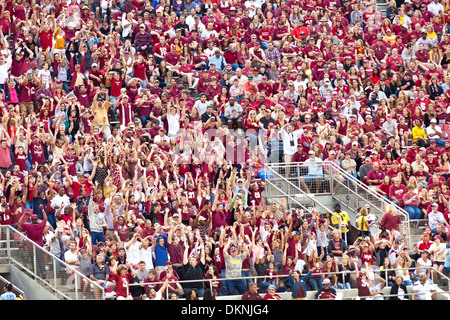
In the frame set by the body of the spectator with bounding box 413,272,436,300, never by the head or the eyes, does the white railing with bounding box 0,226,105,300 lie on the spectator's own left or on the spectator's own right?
on the spectator's own right

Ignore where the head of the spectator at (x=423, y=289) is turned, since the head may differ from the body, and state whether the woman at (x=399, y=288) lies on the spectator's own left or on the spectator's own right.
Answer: on the spectator's own right

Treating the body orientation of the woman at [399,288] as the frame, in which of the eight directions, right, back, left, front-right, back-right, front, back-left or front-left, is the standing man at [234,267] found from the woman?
right

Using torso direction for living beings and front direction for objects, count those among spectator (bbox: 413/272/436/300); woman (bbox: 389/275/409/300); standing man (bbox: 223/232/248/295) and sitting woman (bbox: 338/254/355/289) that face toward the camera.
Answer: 4

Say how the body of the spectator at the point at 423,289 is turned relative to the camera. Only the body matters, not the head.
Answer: toward the camera

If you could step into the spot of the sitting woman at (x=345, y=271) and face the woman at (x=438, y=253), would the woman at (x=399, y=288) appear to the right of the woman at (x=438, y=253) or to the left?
right

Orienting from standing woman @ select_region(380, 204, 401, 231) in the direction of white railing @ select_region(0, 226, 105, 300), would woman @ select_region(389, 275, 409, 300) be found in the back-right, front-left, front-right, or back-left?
front-left

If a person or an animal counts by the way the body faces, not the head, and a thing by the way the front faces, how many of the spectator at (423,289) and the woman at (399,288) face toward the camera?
2

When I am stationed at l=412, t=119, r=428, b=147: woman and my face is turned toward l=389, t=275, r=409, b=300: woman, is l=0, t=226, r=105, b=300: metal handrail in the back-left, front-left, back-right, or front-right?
front-right

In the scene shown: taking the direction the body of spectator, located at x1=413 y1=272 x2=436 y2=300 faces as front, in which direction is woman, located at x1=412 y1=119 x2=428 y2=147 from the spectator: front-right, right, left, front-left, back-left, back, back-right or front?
back

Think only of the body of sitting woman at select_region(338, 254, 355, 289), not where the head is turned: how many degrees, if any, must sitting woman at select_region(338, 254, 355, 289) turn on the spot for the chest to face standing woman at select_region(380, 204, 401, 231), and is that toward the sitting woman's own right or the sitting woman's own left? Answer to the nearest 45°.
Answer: approximately 135° to the sitting woman's own left

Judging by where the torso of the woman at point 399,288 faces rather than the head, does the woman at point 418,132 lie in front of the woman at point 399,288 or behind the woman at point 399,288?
behind

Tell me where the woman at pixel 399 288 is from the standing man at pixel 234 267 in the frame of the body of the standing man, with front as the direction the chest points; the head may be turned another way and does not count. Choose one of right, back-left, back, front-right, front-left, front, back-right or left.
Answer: left

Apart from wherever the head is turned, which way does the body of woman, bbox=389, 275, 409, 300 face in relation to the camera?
toward the camera

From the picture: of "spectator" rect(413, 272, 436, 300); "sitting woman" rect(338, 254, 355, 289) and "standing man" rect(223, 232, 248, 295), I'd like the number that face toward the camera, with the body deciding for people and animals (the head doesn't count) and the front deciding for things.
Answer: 3

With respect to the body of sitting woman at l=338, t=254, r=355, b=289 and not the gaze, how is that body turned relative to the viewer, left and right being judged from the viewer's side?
facing the viewer

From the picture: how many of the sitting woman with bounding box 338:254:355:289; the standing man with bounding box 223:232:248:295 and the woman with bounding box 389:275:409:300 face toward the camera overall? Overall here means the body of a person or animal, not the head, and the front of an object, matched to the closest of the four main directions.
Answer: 3

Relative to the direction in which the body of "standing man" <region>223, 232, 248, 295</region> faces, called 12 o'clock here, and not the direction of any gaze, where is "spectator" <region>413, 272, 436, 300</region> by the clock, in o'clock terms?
The spectator is roughly at 9 o'clock from the standing man.
